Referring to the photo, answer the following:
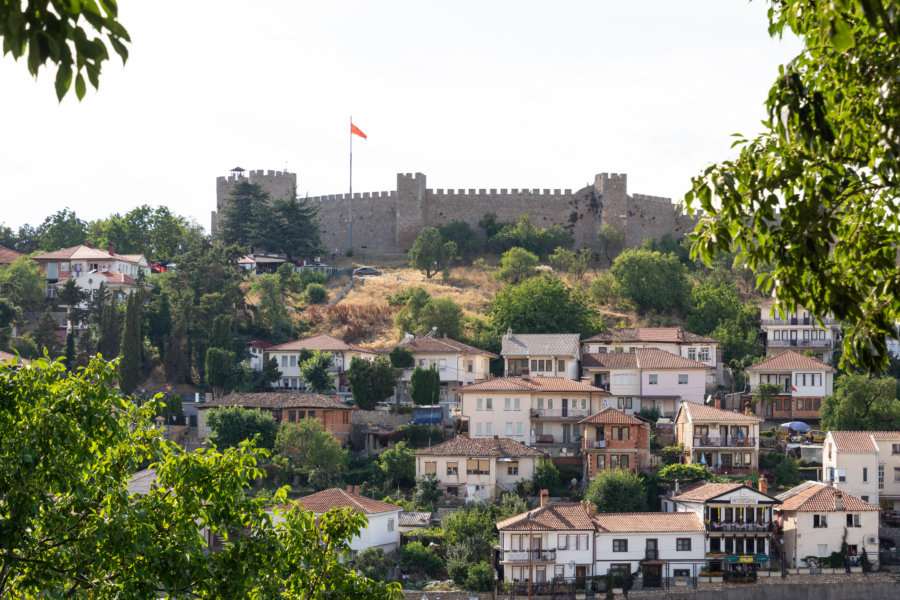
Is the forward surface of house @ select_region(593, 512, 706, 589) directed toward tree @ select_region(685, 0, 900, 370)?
yes

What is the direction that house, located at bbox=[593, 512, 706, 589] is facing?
toward the camera

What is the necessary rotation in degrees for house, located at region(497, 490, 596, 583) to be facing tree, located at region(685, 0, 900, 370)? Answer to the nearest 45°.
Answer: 0° — it already faces it

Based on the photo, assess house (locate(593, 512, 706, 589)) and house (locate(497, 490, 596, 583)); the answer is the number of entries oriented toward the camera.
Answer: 2

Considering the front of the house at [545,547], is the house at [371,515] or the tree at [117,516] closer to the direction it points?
the tree

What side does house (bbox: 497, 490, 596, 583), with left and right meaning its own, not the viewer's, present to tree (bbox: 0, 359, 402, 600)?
front

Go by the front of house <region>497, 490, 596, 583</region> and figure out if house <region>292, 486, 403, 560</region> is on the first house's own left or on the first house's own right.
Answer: on the first house's own right

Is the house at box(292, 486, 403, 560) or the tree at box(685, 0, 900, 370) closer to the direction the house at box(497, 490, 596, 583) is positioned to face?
the tree

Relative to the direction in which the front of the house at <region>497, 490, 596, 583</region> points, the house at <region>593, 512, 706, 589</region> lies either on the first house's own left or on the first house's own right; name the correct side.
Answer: on the first house's own left

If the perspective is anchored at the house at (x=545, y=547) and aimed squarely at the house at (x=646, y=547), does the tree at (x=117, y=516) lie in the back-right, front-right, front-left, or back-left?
back-right

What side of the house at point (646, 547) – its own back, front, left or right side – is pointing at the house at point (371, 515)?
right

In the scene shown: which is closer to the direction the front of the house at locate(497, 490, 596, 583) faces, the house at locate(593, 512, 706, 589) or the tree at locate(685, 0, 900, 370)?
the tree

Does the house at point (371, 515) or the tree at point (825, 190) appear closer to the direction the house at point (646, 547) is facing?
the tree

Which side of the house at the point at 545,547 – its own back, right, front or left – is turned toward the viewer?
front
